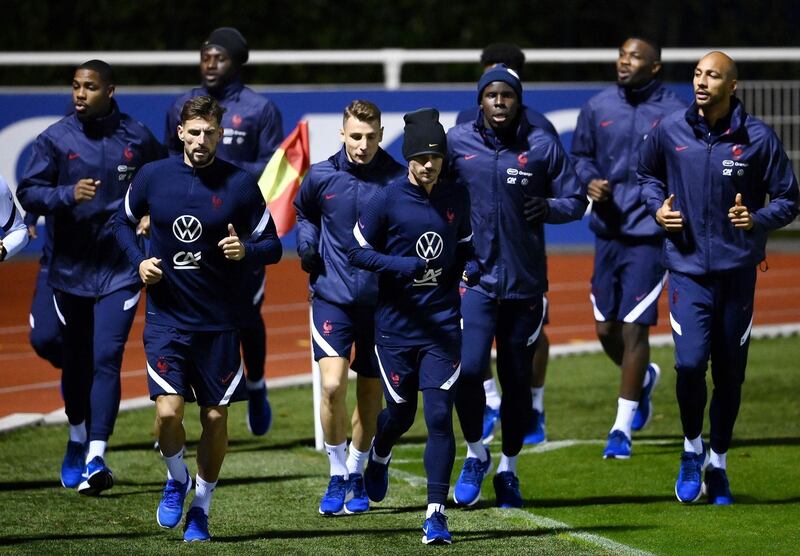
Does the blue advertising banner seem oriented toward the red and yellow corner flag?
yes

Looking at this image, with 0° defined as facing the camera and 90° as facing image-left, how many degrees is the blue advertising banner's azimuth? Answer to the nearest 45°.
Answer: approximately 0°
